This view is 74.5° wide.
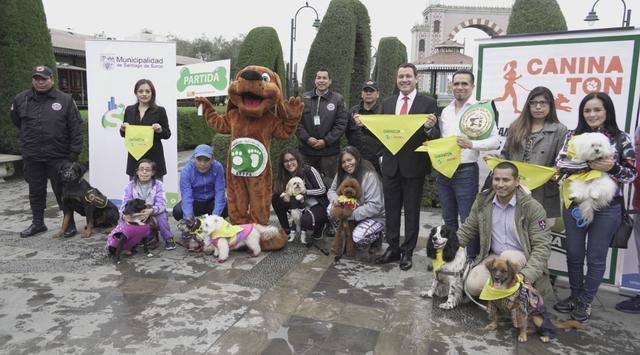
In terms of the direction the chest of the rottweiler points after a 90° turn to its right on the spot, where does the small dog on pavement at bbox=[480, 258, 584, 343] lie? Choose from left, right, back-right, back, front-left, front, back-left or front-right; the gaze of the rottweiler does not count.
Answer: back

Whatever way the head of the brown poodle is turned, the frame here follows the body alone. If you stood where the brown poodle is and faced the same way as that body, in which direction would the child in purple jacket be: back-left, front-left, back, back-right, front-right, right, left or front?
right

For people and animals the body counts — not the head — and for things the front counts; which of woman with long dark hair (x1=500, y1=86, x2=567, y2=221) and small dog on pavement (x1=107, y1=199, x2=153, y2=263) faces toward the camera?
the woman with long dark hair

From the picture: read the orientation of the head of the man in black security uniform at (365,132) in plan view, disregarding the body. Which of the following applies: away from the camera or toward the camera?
toward the camera

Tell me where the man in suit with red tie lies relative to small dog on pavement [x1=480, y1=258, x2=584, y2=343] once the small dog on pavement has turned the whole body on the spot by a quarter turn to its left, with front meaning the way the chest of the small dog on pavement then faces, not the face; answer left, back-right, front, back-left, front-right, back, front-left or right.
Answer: back

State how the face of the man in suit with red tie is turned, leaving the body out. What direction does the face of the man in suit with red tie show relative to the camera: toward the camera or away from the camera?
toward the camera

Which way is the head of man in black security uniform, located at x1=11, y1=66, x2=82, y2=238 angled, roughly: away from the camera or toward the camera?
toward the camera

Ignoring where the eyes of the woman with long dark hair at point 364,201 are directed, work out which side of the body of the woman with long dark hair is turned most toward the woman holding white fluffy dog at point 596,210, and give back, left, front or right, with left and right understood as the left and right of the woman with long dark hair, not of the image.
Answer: left

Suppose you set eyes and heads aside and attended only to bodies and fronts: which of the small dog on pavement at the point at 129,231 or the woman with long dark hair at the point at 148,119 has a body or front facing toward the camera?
the woman with long dark hair

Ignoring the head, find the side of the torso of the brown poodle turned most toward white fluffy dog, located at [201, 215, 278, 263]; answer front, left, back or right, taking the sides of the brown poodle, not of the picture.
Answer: right

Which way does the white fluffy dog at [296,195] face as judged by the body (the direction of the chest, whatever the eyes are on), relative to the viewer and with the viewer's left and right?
facing the viewer

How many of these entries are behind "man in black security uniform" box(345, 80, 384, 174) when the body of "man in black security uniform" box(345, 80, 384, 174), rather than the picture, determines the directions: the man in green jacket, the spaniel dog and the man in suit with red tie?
0

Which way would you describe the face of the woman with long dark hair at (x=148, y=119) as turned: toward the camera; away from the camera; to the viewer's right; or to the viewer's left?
toward the camera

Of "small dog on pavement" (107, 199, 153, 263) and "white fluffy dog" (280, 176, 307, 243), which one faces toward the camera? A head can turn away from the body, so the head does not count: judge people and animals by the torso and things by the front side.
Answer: the white fluffy dog

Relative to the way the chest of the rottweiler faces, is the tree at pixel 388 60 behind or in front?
behind

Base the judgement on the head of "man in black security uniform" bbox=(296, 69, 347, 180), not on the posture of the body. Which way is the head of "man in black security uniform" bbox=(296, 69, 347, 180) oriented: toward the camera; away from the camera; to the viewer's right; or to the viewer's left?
toward the camera

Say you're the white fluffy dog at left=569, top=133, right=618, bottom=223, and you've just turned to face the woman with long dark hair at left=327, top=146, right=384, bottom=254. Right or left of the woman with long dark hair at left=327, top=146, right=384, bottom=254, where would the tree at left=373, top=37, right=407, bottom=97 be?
right

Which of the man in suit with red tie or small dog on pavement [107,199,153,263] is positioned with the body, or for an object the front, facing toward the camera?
the man in suit with red tie

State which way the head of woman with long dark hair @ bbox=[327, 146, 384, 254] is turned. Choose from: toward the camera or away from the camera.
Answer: toward the camera
